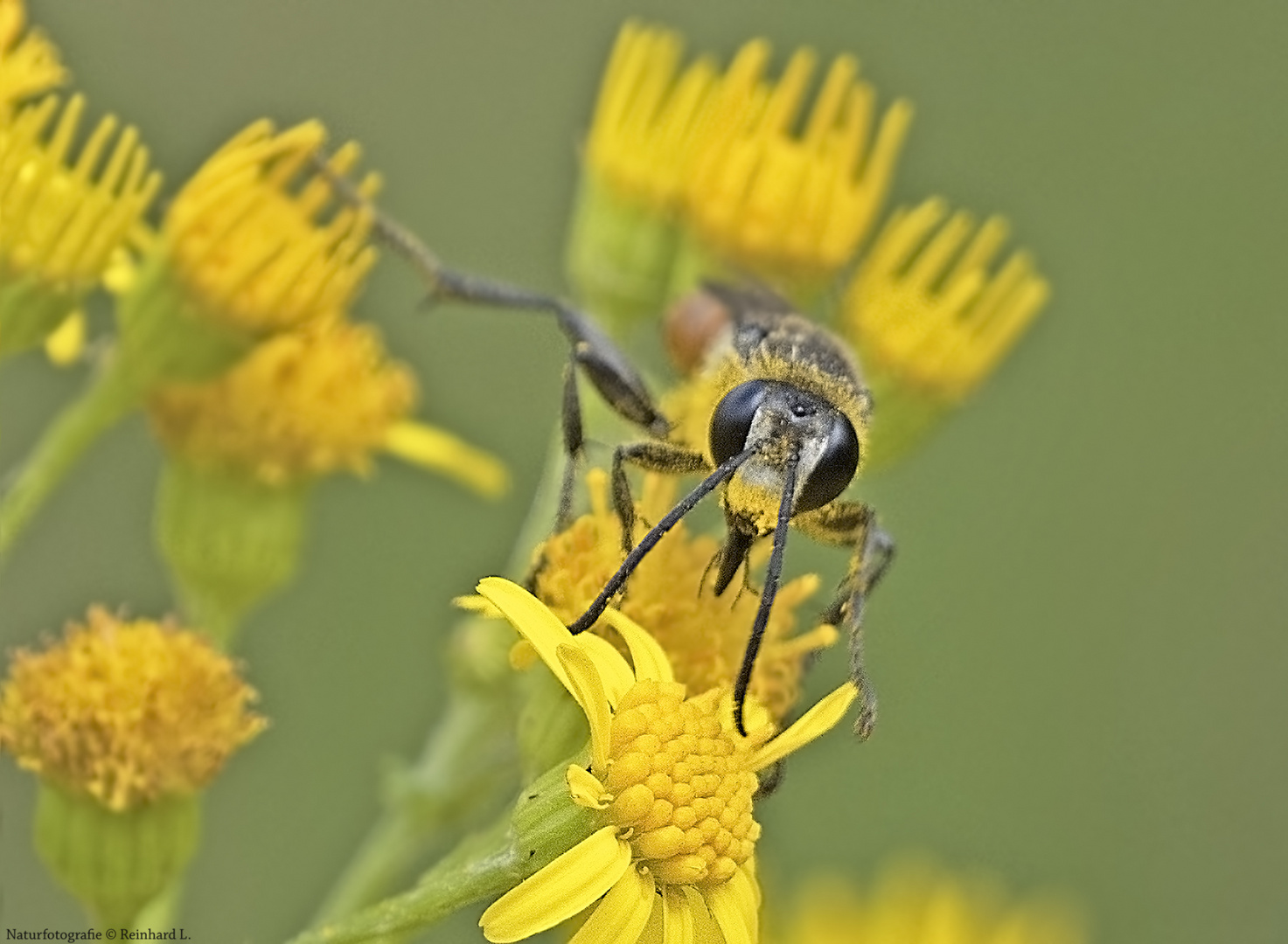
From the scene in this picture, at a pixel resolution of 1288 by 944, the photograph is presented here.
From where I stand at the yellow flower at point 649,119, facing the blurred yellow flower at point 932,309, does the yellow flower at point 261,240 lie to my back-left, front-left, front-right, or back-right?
back-right

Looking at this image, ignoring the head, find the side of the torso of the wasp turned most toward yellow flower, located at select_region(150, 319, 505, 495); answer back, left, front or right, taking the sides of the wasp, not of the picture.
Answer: right

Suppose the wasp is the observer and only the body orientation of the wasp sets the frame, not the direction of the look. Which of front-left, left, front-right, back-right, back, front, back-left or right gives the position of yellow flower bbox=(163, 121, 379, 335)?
right

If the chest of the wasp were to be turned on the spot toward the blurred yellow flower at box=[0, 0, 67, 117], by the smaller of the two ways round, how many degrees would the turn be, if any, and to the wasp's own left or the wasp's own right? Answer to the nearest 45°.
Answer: approximately 90° to the wasp's own right

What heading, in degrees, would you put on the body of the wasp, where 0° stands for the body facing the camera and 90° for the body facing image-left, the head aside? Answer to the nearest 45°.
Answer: approximately 0°

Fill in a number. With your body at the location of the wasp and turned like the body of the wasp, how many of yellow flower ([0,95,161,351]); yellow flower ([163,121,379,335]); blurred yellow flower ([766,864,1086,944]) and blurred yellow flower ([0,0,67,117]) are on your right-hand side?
3

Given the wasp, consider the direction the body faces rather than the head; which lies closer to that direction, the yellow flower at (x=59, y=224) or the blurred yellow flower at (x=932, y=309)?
the yellow flower

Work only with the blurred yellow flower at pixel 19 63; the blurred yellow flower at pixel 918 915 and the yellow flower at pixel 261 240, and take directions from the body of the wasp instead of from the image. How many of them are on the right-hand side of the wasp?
2

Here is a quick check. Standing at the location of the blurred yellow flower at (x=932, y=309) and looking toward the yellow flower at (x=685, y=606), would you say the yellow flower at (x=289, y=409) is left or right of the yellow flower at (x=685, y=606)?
right

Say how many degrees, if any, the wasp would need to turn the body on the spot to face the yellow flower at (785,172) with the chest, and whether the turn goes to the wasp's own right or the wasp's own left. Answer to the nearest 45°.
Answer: approximately 180°

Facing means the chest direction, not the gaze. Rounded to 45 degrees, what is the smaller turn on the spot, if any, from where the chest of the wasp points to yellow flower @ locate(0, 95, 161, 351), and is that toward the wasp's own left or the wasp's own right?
approximately 90° to the wasp's own right

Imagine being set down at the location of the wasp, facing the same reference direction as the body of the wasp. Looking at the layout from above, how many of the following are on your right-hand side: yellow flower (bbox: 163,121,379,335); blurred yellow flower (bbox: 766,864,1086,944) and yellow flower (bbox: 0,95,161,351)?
2
